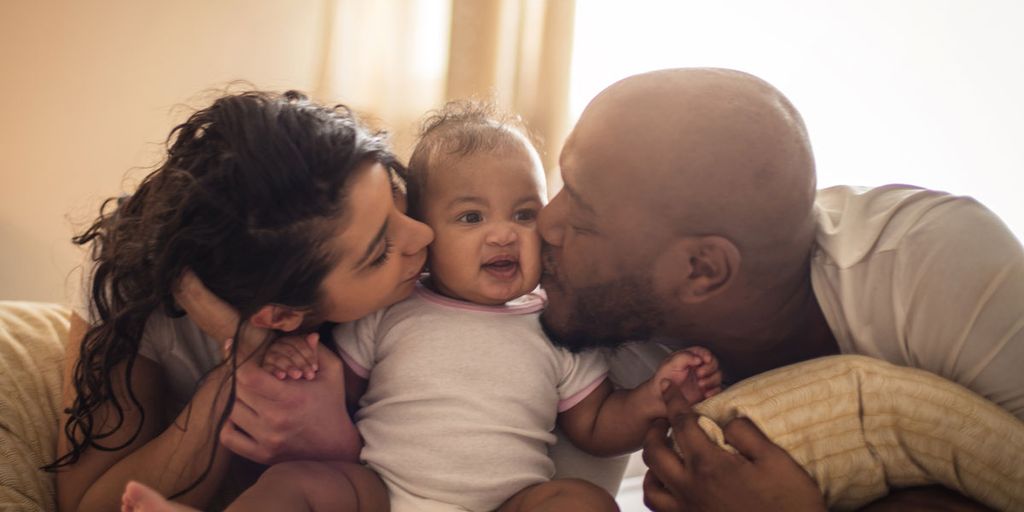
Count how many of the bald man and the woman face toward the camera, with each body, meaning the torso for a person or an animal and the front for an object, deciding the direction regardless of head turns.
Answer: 0

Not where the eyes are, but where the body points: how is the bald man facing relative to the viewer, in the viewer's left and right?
facing to the left of the viewer

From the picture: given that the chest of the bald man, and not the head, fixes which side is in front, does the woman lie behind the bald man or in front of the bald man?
in front

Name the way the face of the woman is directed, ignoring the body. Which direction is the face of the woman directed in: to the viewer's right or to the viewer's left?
to the viewer's right

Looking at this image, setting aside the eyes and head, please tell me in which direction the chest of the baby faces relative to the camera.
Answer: toward the camera

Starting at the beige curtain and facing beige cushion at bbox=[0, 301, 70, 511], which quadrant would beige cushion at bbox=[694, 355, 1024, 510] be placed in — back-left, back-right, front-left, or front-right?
front-left

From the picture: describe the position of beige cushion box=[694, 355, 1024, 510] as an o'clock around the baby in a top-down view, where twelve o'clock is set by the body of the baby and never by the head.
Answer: The beige cushion is roughly at 10 o'clock from the baby.

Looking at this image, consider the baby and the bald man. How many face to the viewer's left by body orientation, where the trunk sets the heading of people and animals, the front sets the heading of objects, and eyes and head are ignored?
1

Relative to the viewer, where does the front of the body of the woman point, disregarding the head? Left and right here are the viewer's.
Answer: facing to the right of the viewer

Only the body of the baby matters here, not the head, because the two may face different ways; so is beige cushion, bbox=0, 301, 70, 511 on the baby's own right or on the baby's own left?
on the baby's own right
